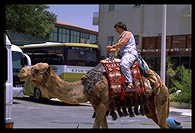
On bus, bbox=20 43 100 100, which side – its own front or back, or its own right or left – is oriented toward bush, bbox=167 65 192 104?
back

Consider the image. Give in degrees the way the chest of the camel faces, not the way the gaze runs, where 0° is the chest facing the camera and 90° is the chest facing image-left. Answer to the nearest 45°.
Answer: approximately 90°

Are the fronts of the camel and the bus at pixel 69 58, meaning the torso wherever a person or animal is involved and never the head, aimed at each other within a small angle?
no

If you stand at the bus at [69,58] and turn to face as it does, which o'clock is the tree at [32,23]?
The tree is roughly at 1 o'clock from the bus.

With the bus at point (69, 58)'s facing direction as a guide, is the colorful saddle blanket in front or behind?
behind

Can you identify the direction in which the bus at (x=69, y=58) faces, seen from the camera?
facing away from the viewer and to the left of the viewer

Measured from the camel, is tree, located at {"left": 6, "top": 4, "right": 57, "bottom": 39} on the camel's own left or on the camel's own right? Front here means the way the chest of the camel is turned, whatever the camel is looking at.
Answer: on the camel's own right

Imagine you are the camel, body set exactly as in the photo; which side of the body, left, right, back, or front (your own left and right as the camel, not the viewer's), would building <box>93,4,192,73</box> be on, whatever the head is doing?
right

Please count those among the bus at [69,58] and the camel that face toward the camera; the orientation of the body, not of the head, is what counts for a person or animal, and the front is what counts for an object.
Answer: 0

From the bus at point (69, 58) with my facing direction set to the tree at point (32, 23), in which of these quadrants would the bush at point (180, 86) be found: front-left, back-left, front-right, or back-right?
back-right

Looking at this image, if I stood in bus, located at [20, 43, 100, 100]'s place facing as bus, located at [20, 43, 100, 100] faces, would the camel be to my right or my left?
on my left

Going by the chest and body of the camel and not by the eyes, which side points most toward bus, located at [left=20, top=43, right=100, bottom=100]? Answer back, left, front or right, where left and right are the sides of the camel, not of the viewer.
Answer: right
